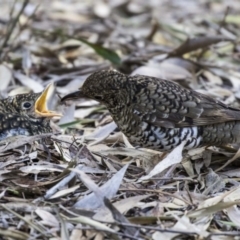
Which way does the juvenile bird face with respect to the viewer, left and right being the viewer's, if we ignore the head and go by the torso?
facing to the right of the viewer

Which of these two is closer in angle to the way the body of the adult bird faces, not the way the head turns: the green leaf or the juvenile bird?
the juvenile bird

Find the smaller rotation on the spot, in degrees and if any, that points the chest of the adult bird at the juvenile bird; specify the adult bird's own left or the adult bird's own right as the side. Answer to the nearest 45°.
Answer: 0° — it already faces it

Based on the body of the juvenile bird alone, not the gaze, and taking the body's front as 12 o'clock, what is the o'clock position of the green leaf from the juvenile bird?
The green leaf is roughly at 10 o'clock from the juvenile bird.

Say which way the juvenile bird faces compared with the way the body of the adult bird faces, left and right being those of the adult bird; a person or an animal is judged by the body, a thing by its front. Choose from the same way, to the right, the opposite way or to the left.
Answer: the opposite way

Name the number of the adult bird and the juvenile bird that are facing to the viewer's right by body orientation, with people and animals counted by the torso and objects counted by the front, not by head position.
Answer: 1

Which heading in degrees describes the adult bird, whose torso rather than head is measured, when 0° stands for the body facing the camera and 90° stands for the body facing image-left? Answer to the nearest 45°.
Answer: approximately 90°

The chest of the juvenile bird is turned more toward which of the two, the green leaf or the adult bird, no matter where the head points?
the adult bird
